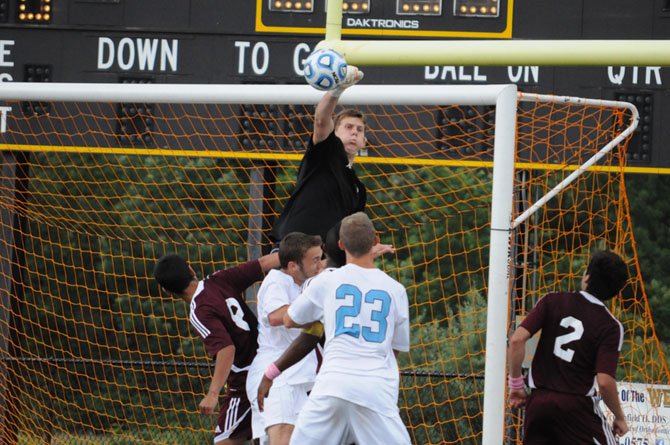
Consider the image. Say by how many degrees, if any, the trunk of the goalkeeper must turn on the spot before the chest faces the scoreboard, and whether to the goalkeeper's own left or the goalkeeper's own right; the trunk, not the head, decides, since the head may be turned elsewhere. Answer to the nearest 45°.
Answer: approximately 135° to the goalkeeper's own left

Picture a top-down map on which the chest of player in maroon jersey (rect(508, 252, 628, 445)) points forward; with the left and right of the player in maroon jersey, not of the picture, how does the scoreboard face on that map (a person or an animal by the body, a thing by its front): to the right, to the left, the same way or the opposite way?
the opposite way

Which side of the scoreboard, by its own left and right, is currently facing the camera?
front

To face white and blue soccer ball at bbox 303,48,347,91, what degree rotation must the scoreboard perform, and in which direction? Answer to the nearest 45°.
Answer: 0° — it already faces it

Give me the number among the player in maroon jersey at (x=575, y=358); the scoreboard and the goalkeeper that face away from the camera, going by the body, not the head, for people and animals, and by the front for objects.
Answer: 1

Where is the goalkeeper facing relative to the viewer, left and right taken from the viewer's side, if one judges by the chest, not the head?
facing the viewer and to the right of the viewer
